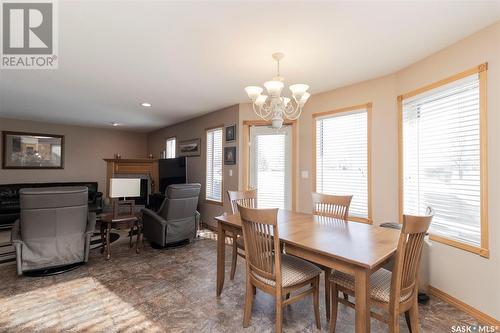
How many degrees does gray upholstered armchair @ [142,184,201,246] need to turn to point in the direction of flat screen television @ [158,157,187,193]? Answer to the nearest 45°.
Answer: approximately 45° to its right

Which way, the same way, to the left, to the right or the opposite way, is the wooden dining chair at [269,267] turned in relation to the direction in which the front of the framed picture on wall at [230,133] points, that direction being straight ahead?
the opposite way

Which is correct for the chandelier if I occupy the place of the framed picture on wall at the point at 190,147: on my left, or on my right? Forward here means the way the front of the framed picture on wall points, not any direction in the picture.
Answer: on my left

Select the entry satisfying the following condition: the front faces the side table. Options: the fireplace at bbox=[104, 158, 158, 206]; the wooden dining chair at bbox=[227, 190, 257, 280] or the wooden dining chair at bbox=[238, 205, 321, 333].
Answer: the fireplace

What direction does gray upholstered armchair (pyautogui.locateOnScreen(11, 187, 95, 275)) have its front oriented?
away from the camera

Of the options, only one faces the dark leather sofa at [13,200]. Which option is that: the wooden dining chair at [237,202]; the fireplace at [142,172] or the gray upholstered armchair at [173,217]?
the gray upholstered armchair

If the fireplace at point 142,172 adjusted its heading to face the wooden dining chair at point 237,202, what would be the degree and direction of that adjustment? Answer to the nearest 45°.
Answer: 0° — it already faces it

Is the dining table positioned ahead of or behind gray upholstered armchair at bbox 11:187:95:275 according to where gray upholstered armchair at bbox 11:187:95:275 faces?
behind

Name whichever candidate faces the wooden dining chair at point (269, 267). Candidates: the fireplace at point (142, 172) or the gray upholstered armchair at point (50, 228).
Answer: the fireplace

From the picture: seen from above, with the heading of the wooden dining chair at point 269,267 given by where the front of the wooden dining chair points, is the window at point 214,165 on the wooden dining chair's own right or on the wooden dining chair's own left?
on the wooden dining chair's own left

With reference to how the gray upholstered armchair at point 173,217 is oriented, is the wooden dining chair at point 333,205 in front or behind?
behind
